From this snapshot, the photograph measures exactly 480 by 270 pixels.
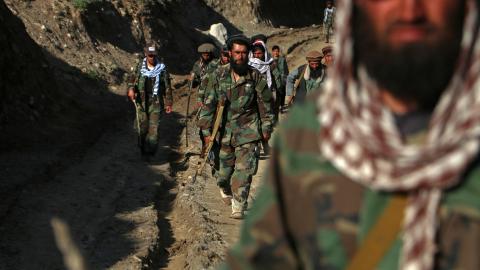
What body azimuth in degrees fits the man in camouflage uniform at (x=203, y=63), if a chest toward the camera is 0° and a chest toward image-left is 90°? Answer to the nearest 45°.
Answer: approximately 0°

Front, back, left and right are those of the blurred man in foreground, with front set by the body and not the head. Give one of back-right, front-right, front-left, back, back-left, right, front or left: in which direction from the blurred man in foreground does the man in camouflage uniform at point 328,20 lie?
back
